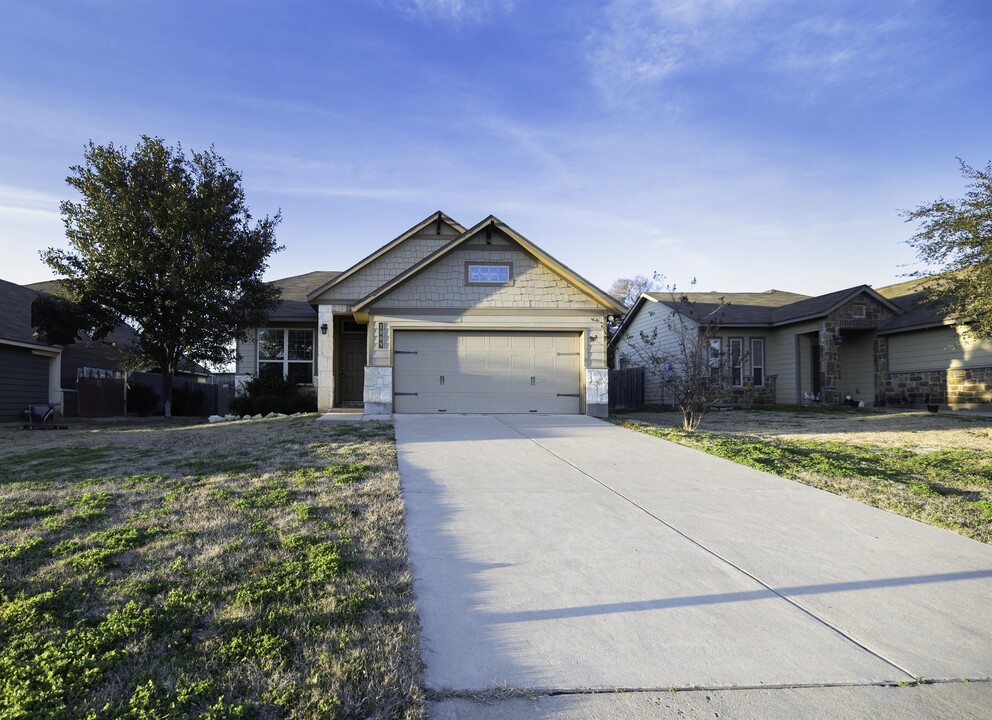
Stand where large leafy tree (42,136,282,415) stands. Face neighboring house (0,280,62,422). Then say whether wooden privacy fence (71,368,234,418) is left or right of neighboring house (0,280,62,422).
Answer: right

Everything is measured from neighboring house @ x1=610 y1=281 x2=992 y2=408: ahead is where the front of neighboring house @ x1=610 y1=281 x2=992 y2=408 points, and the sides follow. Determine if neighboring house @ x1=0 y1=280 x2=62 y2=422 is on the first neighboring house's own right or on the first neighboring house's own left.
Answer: on the first neighboring house's own right

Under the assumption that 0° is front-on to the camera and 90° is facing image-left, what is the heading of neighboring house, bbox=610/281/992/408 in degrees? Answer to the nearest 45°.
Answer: approximately 0°

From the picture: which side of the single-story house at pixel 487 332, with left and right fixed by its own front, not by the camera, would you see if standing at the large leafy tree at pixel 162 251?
right

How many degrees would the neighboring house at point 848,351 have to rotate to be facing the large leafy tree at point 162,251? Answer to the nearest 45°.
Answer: approximately 45° to its right

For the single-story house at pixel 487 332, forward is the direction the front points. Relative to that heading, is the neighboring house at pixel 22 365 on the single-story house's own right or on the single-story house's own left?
on the single-story house's own right

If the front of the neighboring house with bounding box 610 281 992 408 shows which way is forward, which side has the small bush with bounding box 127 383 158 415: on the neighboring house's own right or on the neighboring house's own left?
on the neighboring house's own right

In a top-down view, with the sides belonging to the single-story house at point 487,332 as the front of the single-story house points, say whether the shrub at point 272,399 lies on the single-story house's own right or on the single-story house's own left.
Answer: on the single-story house's own right

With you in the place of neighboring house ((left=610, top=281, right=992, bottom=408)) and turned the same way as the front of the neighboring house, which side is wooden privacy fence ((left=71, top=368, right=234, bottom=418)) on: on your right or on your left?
on your right

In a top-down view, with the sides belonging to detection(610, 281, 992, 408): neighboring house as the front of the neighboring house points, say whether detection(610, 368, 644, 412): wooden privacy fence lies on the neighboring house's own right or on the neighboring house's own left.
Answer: on the neighboring house's own right

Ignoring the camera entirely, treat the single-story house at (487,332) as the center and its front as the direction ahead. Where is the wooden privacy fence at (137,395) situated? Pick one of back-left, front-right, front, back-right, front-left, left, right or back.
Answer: back-right

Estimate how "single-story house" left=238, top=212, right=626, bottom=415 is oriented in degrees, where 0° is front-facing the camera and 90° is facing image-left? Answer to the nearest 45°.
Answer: approximately 0°

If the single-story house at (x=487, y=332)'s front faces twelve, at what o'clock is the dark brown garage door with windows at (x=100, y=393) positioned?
The dark brown garage door with windows is roughly at 4 o'clock from the single-story house.

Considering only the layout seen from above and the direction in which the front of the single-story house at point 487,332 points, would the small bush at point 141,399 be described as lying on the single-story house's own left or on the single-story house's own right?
on the single-story house's own right

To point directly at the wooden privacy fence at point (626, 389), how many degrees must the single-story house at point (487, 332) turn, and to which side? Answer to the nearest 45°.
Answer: approximately 135° to its left
